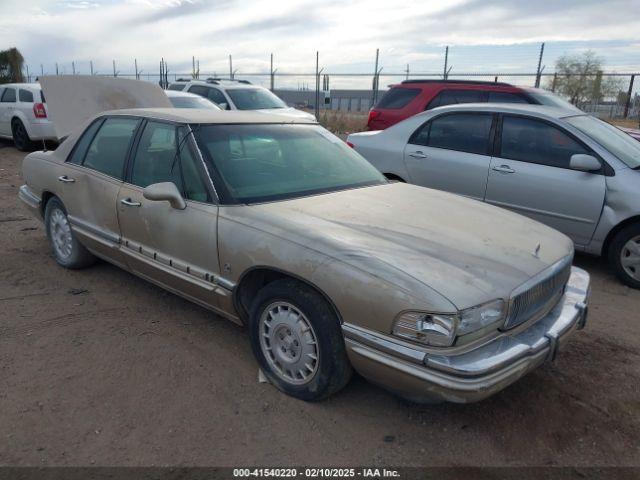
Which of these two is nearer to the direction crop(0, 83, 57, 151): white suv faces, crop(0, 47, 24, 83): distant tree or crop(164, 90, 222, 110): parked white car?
the distant tree

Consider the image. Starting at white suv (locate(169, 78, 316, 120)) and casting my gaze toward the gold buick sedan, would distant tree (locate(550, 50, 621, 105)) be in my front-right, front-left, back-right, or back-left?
back-left

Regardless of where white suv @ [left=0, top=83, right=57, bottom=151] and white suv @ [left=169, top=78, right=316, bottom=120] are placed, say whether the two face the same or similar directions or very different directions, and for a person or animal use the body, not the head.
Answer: very different directions

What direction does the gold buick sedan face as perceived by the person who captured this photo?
facing the viewer and to the right of the viewer

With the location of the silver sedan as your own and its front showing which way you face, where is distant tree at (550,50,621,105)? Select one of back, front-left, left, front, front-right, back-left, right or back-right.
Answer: back-left

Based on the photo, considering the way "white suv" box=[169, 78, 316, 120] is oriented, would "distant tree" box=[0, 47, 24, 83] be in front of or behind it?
behind

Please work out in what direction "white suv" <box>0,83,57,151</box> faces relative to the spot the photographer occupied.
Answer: facing away from the viewer and to the left of the viewer

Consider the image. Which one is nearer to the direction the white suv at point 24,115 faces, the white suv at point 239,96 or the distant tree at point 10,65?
the distant tree

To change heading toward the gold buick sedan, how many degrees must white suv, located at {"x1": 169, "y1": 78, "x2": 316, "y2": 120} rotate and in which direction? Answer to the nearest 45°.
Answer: approximately 45° to its right

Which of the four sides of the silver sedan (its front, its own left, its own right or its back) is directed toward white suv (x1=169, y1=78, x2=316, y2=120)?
back

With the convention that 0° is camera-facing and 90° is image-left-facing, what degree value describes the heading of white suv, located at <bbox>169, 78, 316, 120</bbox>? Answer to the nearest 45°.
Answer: approximately 315°

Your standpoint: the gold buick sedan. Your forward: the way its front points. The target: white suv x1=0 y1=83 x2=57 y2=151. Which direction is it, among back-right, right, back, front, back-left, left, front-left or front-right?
back

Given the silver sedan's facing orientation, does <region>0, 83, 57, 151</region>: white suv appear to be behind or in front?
behind
